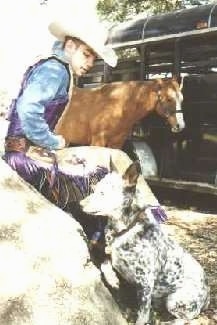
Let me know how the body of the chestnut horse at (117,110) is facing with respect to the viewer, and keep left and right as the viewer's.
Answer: facing to the right of the viewer

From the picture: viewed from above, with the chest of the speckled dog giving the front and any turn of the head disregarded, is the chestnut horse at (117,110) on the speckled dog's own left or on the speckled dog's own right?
on the speckled dog's own right

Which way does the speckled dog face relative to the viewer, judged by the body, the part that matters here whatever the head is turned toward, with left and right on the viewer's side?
facing to the left of the viewer

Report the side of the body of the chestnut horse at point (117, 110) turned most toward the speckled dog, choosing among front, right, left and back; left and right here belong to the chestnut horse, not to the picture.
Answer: right

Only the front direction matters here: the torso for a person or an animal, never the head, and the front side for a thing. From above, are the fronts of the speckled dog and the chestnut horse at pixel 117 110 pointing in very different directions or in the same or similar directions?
very different directions

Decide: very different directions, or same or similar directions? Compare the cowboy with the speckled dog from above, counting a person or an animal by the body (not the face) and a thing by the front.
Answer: very different directions

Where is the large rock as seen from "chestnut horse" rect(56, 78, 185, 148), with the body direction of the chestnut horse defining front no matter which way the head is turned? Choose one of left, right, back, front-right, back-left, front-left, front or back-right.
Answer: right

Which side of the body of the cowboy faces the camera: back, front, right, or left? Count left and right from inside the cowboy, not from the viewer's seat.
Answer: right
